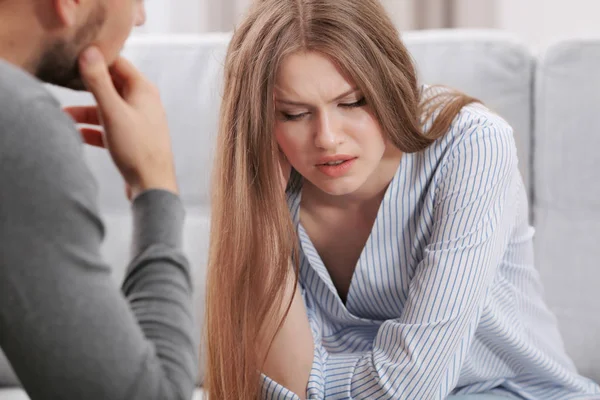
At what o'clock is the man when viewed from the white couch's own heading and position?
The man is roughly at 1 o'clock from the white couch.

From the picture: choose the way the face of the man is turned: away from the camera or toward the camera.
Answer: away from the camera

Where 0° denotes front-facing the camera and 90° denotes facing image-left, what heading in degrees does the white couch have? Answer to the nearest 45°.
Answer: approximately 0°
